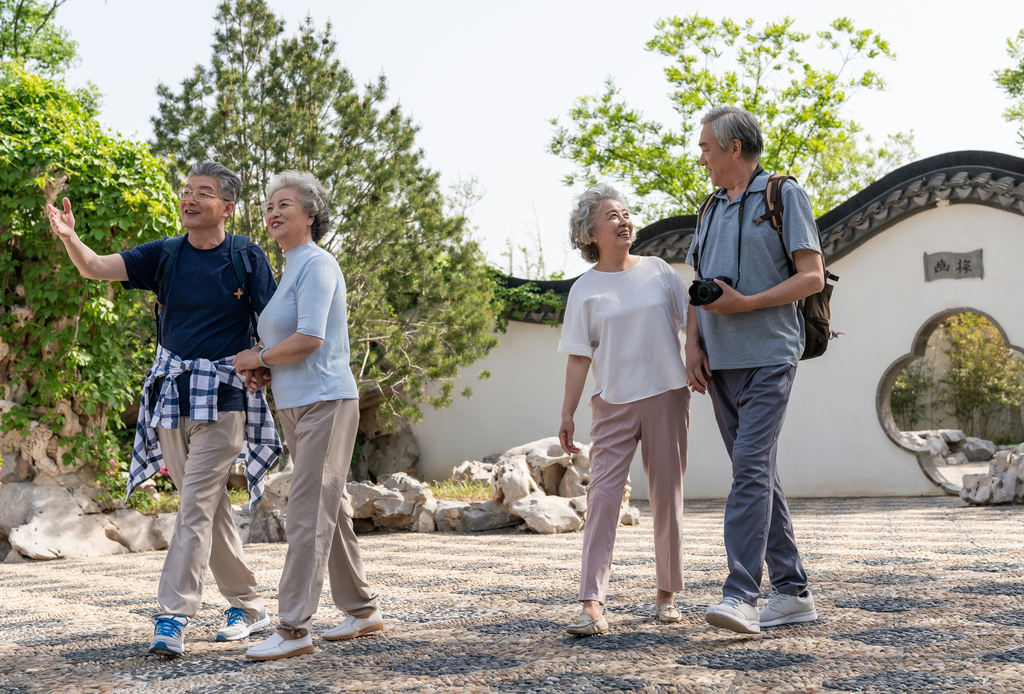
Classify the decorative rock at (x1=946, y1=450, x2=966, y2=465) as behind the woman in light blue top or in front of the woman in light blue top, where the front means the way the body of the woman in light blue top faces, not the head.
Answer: behind

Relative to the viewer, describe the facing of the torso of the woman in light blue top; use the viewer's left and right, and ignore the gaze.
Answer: facing the viewer and to the left of the viewer

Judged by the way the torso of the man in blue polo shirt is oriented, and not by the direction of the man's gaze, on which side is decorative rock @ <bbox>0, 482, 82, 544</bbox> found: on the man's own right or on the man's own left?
on the man's own right

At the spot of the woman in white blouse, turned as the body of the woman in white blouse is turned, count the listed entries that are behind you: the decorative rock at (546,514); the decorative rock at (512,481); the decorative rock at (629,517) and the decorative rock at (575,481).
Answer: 4

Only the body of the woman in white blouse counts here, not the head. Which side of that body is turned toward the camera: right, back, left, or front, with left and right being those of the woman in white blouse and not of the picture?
front

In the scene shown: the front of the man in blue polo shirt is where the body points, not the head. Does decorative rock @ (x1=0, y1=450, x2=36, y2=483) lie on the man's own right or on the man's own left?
on the man's own right

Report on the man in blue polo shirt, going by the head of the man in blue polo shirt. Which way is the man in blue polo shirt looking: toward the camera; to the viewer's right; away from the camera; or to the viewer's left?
to the viewer's left

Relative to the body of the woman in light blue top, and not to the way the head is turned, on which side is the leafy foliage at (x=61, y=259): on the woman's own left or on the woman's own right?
on the woman's own right

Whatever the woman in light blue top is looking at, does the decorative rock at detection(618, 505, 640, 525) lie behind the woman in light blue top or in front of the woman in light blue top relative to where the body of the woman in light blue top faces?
behind
